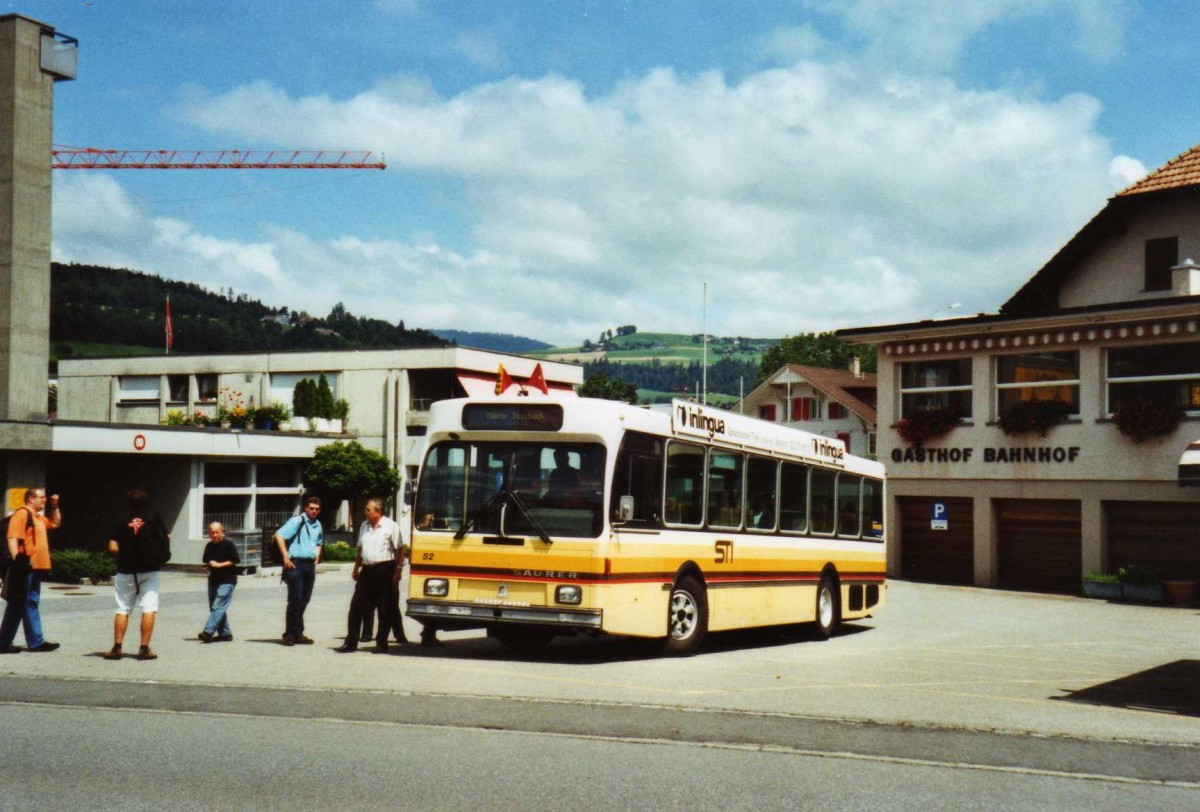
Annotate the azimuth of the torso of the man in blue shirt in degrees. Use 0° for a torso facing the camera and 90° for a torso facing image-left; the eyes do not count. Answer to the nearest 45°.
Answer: approximately 315°

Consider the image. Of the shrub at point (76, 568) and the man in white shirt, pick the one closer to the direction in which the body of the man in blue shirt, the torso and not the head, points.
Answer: the man in white shirt

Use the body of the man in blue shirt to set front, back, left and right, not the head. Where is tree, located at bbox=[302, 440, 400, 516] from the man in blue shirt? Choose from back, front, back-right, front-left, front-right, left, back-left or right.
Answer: back-left

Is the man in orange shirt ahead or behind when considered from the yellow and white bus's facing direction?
ahead

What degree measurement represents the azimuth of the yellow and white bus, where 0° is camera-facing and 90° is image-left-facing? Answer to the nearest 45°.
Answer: approximately 45°

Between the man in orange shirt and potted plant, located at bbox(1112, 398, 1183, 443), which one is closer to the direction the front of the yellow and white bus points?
the man in orange shirt

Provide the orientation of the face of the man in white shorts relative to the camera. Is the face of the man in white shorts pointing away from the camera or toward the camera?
away from the camera

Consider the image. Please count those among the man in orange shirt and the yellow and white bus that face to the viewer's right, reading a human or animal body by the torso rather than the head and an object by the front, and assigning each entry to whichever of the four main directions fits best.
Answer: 1

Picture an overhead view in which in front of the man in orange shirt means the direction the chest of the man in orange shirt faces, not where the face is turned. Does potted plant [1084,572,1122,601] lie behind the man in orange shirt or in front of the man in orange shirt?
in front
